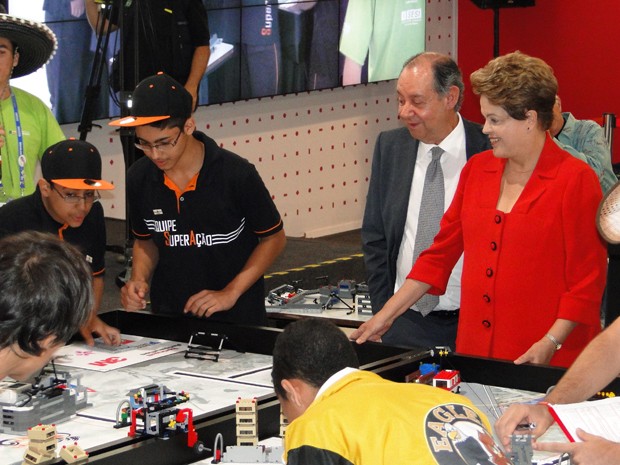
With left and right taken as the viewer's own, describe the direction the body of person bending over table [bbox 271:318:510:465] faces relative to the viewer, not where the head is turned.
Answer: facing away from the viewer and to the left of the viewer

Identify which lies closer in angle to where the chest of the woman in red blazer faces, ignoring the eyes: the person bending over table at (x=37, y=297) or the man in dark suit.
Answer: the person bending over table

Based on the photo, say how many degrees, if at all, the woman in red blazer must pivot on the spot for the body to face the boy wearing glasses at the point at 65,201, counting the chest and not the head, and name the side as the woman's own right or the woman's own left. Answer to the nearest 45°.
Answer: approximately 45° to the woman's own right

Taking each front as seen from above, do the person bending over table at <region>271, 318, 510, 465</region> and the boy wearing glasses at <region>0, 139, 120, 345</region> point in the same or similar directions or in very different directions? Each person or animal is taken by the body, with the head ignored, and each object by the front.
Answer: very different directions

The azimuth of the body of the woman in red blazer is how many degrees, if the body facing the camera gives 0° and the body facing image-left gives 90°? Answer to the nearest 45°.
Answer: approximately 45°

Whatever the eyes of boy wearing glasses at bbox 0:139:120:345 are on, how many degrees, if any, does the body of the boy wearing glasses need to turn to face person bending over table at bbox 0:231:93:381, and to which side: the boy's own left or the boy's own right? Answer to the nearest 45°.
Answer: approximately 45° to the boy's own right

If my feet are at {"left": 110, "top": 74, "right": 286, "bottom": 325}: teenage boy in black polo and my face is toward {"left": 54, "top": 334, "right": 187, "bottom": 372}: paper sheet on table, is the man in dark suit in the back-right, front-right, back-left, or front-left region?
back-left

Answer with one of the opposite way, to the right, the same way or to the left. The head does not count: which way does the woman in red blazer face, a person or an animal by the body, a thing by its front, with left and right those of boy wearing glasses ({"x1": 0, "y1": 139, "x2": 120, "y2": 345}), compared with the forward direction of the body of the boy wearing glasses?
to the right

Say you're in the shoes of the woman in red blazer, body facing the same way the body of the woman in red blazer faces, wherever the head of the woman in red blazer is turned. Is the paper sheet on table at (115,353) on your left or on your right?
on your right
